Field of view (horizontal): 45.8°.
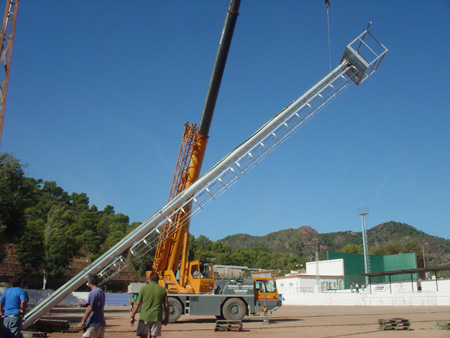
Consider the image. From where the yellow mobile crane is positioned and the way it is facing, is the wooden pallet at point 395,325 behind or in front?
in front

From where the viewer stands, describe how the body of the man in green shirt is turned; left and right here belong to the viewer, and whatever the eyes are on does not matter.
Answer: facing away from the viewer

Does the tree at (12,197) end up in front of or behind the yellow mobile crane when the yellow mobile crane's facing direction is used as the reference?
behind

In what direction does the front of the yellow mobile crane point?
to the viewer's right

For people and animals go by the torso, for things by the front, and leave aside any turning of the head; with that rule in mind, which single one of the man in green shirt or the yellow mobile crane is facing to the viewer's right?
the yellow mobile crane

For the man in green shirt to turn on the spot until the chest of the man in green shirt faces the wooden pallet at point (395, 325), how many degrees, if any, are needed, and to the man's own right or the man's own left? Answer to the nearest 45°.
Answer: approximately 45° to the man's own right

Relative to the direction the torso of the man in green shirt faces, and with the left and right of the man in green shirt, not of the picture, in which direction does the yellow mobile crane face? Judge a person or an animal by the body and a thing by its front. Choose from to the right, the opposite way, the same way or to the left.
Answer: to the right

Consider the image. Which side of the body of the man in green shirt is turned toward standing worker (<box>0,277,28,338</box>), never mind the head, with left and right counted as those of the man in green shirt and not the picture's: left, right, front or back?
left

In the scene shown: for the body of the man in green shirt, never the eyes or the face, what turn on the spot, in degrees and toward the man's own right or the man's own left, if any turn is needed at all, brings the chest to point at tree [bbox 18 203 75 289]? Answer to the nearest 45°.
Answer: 0° — they already face it

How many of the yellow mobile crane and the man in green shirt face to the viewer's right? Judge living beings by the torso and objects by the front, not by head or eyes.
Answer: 1
